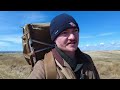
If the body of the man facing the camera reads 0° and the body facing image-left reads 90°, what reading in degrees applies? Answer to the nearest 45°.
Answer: approximately 315°
